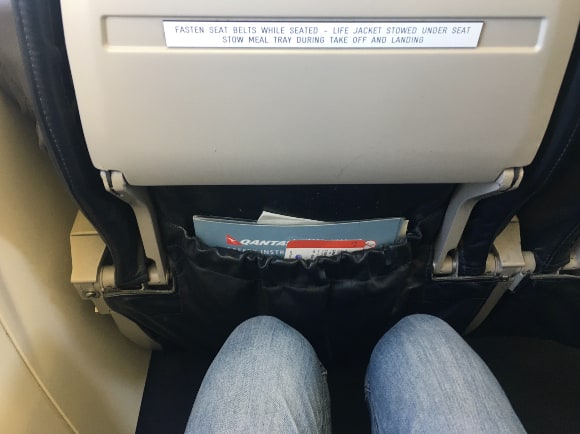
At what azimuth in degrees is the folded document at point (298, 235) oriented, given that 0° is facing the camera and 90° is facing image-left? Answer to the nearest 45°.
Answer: approximately 0°
